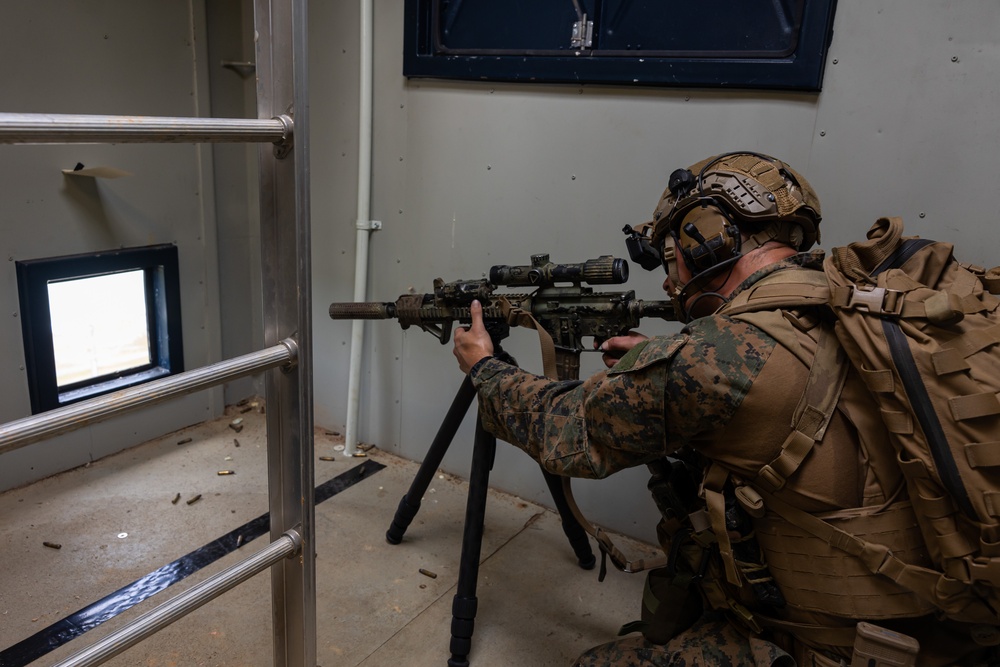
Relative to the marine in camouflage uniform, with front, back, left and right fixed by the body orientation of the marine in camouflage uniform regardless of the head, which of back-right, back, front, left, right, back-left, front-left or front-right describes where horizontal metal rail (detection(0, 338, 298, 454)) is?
front-left

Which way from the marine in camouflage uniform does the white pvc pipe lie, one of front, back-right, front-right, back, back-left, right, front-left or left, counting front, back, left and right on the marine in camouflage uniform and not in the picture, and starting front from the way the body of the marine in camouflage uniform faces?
front-right

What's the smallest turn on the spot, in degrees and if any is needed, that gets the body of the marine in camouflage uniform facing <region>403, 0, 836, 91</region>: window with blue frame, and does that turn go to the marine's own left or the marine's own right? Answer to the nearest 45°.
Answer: approximately 45° to the marine's own right

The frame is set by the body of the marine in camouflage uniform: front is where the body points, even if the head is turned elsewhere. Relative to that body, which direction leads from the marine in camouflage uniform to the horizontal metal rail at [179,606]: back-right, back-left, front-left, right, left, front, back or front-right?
front-left

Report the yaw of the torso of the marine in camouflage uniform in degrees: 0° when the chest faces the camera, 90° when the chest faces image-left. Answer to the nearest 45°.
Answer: approximately 90°
